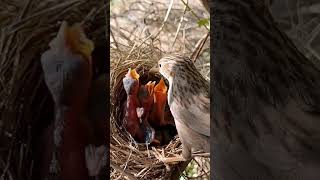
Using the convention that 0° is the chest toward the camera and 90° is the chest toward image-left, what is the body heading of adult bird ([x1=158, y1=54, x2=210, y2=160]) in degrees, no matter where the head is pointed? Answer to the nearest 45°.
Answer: approximately 90°

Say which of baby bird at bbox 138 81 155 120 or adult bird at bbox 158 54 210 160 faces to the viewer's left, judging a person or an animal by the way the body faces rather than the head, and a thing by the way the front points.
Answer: the adult bird
